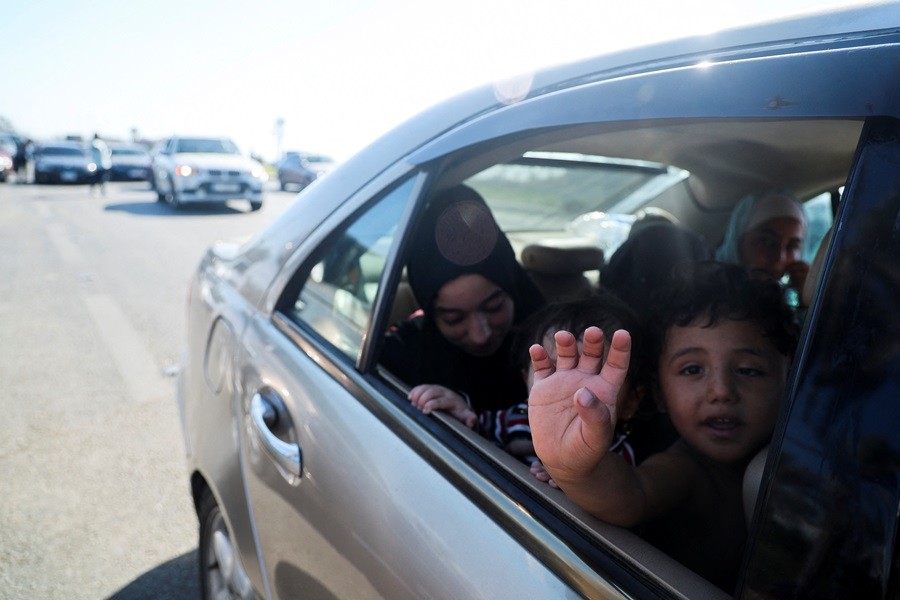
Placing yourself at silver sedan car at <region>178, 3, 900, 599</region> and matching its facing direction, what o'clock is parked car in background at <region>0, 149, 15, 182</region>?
The parked car in background is roughly at 6 o'clock from the silver sedan car.

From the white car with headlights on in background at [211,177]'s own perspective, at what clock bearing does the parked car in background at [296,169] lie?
the parked car in background at [296,169] is roughly at 8 o'clock from the white car with headlights on in background at [211,177].

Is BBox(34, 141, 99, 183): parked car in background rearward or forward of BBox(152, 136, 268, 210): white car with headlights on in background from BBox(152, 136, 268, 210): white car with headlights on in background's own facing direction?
rearward

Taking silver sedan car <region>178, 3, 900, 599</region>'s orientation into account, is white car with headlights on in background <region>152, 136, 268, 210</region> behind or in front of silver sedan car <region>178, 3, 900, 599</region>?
behind

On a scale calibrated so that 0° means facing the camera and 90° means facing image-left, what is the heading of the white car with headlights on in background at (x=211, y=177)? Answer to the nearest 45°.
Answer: approximately 315°

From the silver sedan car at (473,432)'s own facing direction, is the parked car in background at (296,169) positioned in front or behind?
behind
